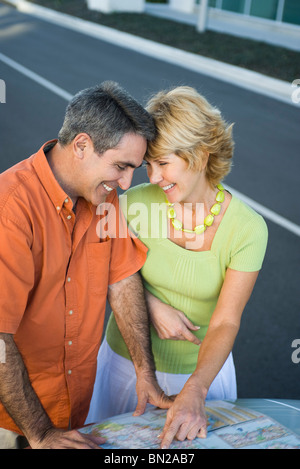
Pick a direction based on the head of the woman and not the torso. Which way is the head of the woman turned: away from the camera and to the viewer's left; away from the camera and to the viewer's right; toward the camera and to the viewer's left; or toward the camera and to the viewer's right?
toward the camera and to the viewer's left

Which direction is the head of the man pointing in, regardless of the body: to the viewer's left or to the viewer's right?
to the viewer's right

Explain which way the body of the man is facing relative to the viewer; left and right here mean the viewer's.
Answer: facing the viewer and to the right of the viewer
